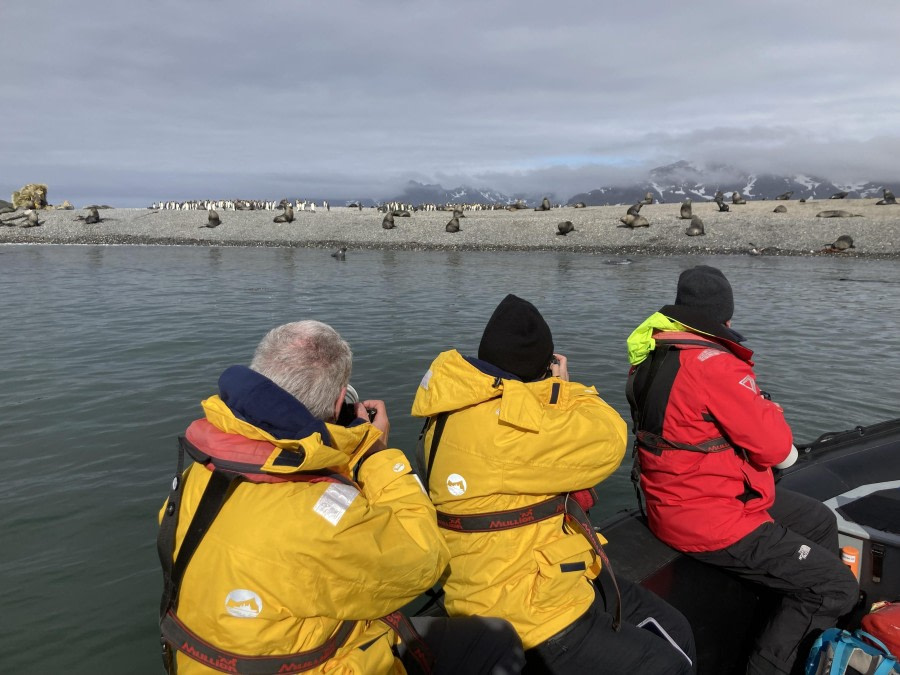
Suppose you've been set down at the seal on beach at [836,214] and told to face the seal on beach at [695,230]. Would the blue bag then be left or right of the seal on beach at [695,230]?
left

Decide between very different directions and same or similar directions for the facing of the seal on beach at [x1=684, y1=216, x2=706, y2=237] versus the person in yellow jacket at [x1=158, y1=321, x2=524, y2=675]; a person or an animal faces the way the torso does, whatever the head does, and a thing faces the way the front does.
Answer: very different directions

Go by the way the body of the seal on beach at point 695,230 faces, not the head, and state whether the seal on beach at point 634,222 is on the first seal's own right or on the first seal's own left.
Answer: on the first seal's own right

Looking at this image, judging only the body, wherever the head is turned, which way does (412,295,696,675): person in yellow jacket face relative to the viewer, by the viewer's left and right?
facing away from the viewer and to the right of the viewer

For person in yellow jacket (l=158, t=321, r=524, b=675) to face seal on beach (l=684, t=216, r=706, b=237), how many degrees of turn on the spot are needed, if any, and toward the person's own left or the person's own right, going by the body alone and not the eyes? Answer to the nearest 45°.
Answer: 0° — they already face it

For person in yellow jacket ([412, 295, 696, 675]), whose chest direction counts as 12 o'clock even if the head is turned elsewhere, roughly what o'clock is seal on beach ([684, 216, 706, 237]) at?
The seal on beach is roughly at 11 o'clock from the person in yellow jacket.
